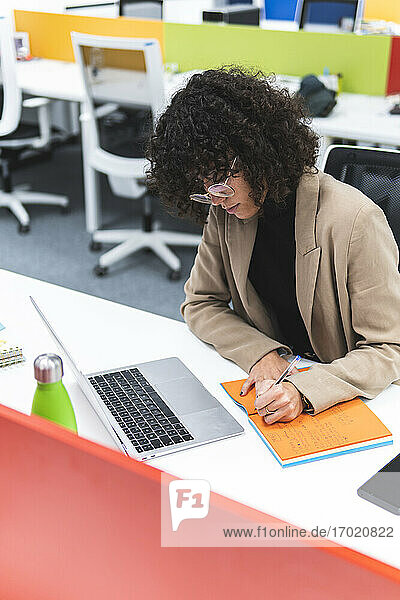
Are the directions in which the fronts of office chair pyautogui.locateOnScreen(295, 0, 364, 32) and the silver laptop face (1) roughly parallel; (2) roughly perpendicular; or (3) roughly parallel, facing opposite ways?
roughly perpendicular

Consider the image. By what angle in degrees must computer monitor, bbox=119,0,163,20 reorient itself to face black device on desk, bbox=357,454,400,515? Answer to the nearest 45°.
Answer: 0° — it already faces it

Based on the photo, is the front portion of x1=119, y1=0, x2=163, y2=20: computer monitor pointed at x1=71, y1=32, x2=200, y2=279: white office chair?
yes

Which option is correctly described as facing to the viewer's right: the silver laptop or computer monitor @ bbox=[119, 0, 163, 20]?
the silver laptop

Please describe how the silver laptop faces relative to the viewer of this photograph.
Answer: facing to the right of the viewer

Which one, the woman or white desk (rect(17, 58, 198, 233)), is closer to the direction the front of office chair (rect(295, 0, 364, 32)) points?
the woman

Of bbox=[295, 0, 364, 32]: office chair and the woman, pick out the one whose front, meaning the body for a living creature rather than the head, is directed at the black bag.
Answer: the office chair
